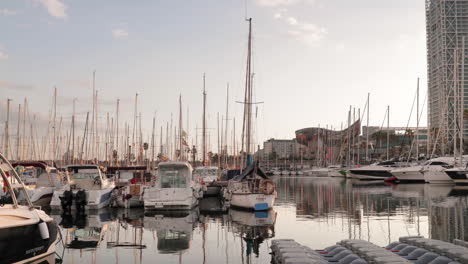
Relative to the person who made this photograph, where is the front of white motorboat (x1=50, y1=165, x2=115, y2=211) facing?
facing away from the viewer and to the right of the viewer

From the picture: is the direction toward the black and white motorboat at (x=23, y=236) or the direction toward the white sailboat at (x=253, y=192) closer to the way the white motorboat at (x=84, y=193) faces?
the white sailboat

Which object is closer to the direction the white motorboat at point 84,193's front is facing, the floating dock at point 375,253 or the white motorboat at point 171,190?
the white motorboat

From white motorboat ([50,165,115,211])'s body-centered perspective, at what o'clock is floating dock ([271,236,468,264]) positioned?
The floating dock is roughly at 4 o'clock from the white motorboat.

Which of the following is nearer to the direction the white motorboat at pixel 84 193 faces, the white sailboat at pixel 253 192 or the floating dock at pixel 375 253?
the white sailboat

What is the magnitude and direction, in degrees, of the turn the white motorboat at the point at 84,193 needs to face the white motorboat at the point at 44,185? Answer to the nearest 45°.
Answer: approximately 90° to its left

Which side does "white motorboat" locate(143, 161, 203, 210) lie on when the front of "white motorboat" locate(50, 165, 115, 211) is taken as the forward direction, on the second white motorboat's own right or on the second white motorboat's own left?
on the second white motorboat's own right

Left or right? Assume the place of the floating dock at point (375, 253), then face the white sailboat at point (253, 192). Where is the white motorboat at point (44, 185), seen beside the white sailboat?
left

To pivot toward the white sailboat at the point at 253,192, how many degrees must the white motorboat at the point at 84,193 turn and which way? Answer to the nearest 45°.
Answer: approximately 90° to its right
